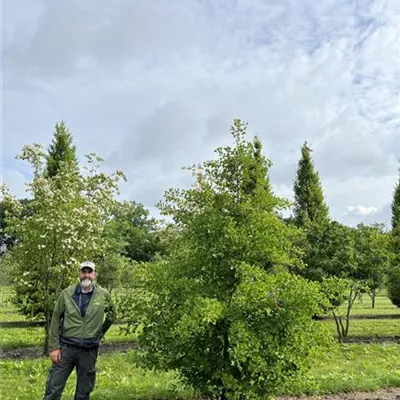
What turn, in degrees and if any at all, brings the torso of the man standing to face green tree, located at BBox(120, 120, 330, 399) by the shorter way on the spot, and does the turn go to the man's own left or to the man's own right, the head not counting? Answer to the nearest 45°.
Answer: approximately 45° to the man's own left

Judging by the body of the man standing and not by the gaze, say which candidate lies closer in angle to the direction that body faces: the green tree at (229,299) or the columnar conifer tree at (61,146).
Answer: the green tree

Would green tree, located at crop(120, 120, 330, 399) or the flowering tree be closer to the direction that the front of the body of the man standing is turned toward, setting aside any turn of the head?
the green tree

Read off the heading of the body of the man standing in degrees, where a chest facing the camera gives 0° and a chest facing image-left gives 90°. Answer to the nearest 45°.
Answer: approximately 0°

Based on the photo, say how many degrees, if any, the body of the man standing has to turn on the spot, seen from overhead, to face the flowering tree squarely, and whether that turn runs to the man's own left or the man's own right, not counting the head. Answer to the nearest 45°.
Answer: approximately 180°

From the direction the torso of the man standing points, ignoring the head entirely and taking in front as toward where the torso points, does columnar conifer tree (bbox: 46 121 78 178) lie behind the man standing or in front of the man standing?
behind
